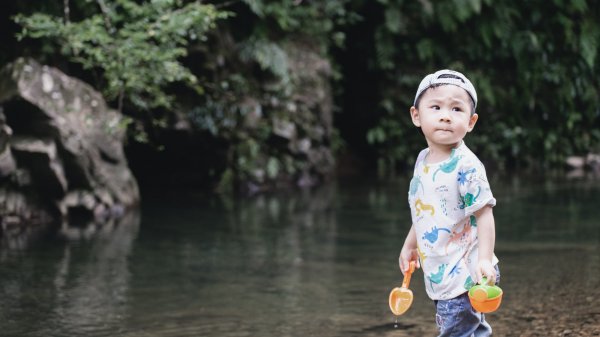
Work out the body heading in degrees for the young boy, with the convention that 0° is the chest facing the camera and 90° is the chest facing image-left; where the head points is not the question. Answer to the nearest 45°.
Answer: approximately 45°

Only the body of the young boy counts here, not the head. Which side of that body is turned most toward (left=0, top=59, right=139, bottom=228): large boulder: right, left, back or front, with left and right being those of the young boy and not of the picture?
right
